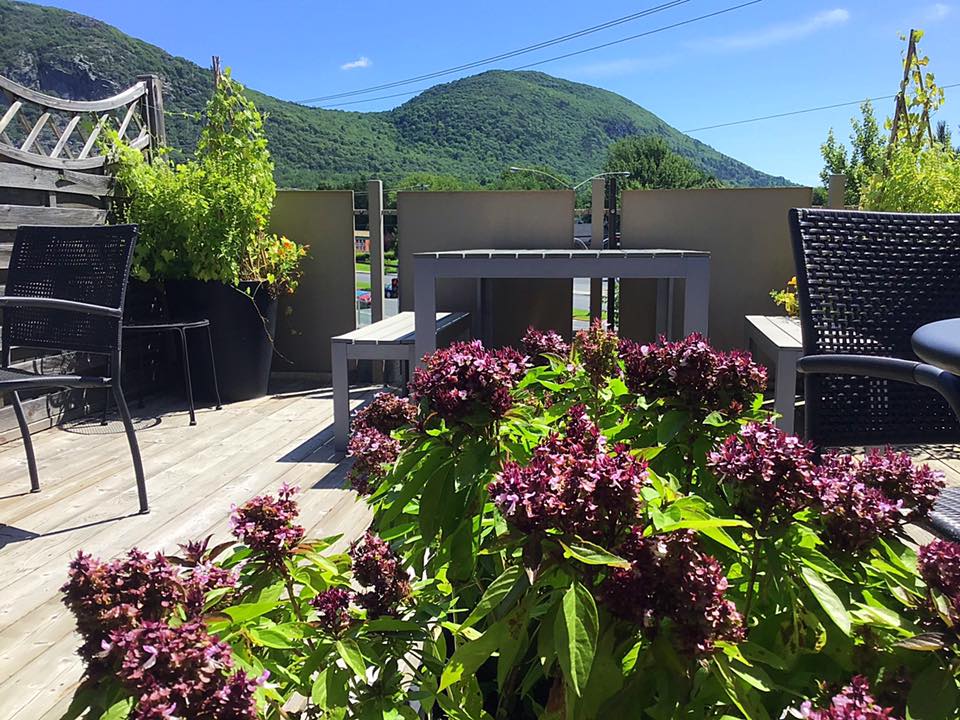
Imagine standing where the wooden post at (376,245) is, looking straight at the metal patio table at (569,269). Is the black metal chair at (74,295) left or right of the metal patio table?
right

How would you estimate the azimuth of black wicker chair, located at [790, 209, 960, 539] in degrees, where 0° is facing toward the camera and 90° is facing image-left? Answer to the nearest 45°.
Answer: approximately 315°

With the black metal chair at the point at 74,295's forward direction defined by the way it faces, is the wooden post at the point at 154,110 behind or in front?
behind

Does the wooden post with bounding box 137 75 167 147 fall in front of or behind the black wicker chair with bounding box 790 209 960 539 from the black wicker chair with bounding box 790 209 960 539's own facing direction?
behind

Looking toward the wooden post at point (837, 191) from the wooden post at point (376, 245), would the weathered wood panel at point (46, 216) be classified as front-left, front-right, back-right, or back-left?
back-right

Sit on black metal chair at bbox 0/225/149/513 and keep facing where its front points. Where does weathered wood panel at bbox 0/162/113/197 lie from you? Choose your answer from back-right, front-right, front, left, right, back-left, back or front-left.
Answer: back-right

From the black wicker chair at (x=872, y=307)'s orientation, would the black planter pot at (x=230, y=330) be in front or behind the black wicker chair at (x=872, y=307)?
behind

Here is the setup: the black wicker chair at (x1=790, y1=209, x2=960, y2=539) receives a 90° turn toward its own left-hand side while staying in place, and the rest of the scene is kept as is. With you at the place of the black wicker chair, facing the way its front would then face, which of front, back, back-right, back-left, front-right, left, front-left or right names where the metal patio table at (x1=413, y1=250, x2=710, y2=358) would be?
left

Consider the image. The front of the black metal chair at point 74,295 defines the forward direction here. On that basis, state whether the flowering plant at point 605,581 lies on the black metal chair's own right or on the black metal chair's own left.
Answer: on the black metal chair's own left

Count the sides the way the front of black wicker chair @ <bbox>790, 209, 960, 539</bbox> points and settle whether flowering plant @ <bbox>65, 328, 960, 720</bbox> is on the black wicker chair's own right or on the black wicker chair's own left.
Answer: on the black wicker chair's own right
